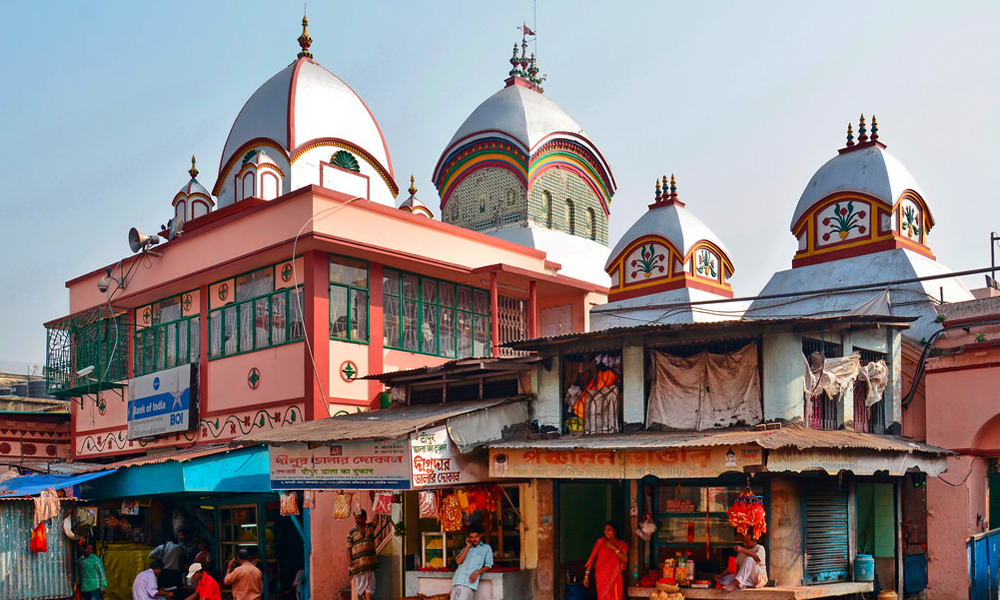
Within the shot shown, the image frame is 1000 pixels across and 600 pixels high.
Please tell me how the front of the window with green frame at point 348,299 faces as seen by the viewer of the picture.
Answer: facing the viewer and to the right of the viewer

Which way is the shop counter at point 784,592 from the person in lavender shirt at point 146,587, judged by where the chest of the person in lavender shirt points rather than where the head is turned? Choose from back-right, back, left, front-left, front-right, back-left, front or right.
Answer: front-right

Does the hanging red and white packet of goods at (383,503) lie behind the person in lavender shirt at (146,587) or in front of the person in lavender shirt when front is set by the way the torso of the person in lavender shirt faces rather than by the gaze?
in front

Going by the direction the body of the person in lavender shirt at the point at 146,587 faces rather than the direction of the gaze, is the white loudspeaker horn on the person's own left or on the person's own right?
on the person's own left

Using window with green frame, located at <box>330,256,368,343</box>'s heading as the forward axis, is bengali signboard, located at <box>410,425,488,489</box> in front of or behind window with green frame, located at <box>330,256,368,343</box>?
in front
